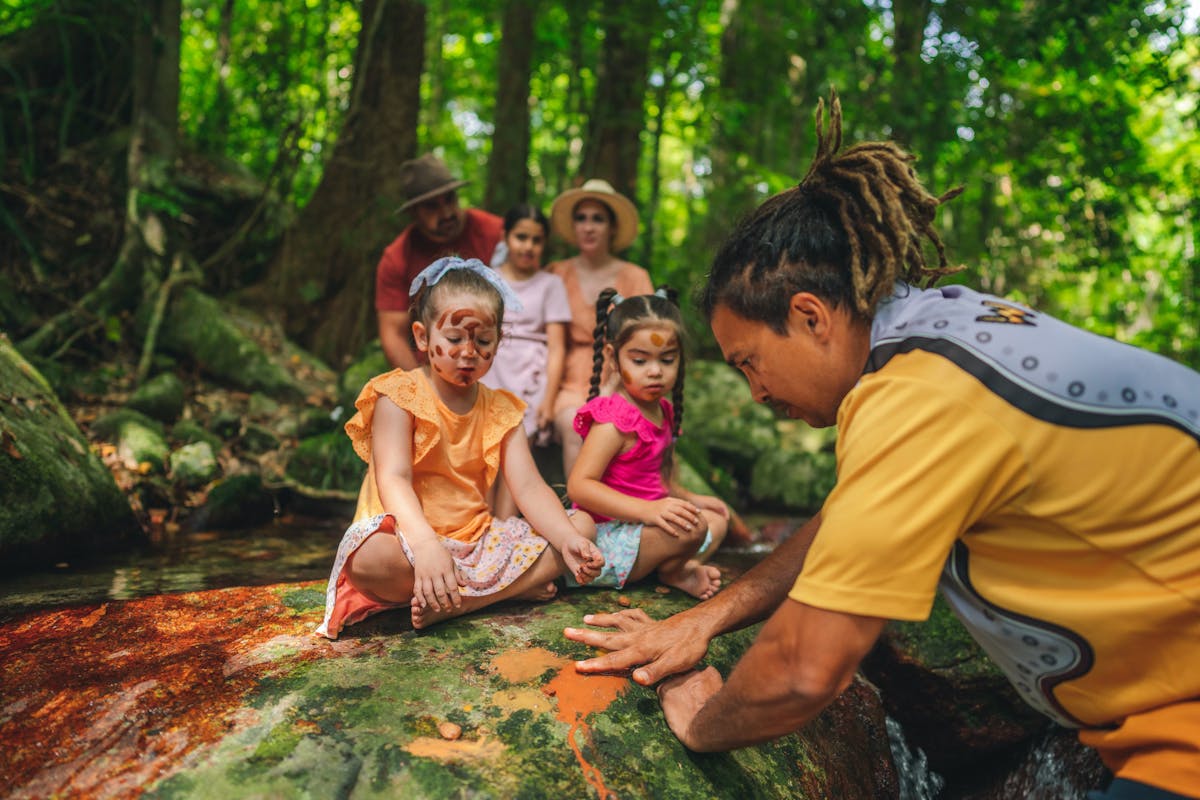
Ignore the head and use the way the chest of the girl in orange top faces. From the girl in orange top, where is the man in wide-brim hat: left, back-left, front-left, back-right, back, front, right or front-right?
back-left

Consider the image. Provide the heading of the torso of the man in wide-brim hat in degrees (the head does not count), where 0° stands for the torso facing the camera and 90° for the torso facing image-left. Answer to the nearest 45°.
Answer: approximately 315°

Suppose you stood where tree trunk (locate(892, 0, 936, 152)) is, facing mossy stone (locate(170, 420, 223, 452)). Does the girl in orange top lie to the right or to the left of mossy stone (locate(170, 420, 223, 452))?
left

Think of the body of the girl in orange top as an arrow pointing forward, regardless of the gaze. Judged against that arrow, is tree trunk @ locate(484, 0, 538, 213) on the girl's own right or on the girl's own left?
on the girl's own left

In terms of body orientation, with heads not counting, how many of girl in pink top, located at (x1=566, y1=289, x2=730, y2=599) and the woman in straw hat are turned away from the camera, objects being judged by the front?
0

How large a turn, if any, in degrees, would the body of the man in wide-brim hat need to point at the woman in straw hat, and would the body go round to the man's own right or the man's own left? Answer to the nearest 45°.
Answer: approximately 45° to the man's own left

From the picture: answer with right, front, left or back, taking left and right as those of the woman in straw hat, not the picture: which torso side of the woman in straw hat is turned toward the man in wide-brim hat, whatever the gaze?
right

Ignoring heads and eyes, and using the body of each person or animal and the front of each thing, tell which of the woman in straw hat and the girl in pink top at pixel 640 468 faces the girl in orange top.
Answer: the woman in straw hat

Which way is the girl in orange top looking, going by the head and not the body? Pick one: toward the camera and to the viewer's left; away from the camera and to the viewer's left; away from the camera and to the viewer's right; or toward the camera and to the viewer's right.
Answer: toward the camera and to the viewer's right

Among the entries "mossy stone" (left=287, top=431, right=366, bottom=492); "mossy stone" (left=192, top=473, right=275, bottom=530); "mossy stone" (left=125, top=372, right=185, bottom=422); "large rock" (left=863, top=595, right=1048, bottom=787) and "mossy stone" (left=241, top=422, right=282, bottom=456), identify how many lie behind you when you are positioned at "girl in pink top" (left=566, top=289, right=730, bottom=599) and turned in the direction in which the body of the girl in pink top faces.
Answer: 4
